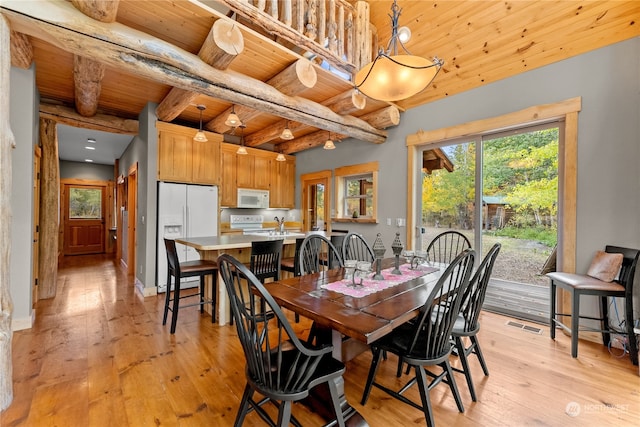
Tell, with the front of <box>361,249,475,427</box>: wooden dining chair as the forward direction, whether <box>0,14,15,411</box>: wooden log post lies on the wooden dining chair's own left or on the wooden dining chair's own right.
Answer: on the wooden dining chair's own left

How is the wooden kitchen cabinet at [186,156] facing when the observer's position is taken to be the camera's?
facing the viewer and to the right of the viewer

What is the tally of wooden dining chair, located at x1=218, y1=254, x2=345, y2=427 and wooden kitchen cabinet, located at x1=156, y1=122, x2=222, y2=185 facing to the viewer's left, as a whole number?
0

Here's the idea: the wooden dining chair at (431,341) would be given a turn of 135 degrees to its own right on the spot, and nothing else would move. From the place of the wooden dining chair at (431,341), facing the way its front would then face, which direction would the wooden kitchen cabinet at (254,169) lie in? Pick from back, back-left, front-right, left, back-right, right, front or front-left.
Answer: back-left

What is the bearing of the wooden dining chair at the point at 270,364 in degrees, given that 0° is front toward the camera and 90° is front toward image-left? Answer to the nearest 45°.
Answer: approximately 225°

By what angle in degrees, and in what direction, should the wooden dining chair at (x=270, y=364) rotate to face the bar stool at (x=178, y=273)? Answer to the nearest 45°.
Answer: approximately 90° to its left

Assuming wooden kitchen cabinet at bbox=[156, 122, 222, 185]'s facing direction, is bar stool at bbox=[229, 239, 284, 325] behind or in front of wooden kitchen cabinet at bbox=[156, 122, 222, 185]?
in front

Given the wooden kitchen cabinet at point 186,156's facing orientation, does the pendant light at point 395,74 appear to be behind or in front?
in front

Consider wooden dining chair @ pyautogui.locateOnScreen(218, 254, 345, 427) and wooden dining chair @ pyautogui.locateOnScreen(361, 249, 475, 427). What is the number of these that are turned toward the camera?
0

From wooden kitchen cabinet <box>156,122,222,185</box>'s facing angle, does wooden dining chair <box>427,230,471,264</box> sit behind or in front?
in front

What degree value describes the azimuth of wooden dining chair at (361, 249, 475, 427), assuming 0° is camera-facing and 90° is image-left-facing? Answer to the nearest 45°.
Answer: approximately 135°

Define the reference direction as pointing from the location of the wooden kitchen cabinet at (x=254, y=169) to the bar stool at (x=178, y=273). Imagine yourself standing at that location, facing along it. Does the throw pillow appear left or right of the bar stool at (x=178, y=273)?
left

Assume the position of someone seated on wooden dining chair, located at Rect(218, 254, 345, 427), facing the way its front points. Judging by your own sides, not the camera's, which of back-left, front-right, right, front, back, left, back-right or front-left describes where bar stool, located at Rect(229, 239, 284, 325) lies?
front-left

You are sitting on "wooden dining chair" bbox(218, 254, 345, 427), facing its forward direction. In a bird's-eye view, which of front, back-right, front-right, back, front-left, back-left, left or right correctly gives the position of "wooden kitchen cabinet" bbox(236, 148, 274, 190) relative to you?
front-left
